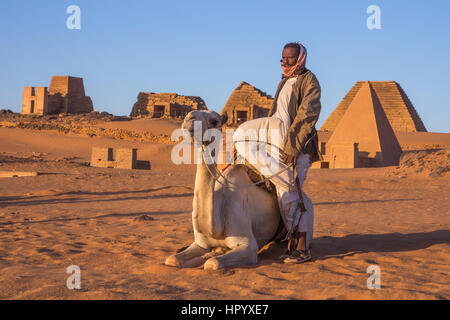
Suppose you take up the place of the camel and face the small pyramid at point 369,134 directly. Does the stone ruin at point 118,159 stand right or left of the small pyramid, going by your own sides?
left

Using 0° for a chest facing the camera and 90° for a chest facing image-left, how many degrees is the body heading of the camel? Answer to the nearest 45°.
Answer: approximately 45°

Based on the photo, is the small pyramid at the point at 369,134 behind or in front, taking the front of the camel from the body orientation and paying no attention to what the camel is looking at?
behind

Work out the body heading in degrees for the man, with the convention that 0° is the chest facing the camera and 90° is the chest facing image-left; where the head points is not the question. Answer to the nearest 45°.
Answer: approximately 45°

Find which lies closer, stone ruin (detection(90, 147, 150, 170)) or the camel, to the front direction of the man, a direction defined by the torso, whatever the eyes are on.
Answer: the camel

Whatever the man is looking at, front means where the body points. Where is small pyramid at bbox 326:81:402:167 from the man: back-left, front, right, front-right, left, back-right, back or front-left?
back-right

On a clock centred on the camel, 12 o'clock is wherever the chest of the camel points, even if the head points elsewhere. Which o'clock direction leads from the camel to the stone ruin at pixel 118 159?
The stone ruin is roughly at 4 o'clock from the camel.
